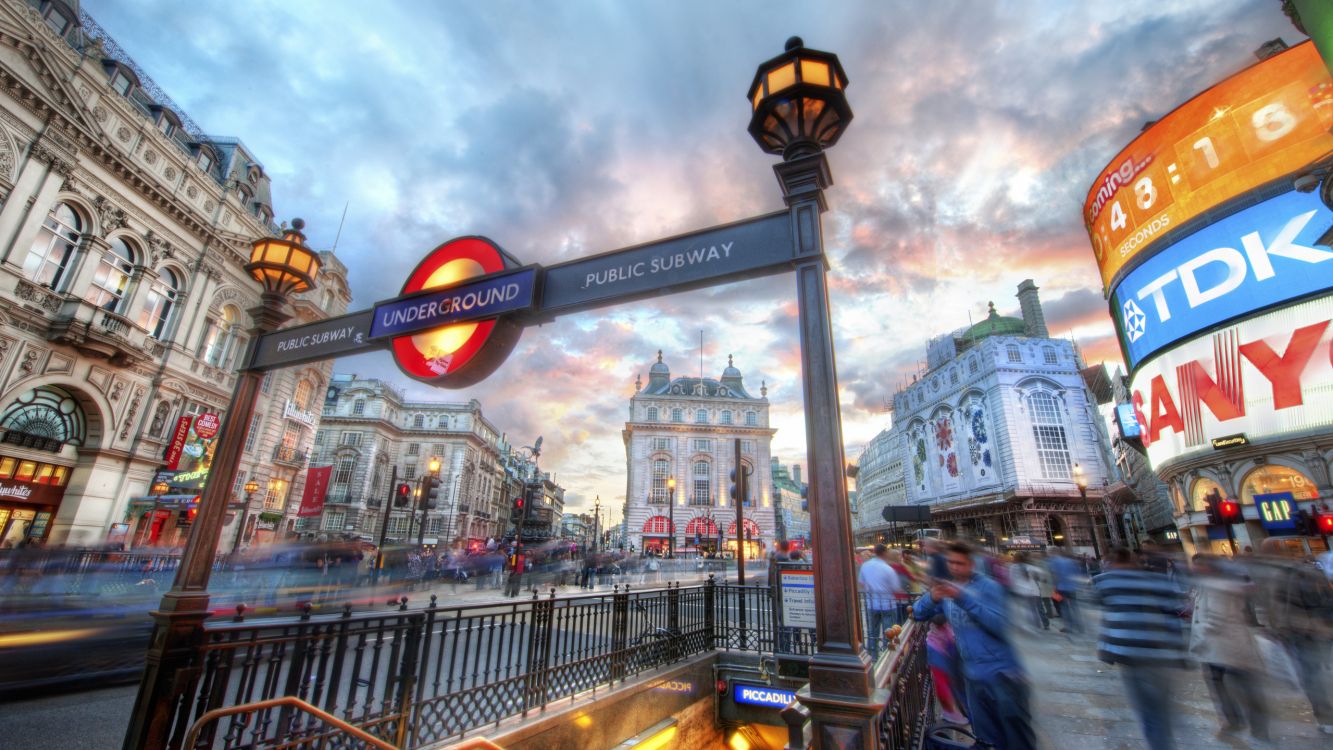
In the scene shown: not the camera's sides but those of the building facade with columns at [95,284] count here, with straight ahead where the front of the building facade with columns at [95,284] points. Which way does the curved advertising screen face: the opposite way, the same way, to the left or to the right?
the opposite way

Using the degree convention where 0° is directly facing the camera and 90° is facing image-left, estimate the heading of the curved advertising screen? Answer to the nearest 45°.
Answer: approximately 45°

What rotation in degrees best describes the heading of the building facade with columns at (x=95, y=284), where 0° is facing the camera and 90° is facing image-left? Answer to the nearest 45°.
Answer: approximately 315°

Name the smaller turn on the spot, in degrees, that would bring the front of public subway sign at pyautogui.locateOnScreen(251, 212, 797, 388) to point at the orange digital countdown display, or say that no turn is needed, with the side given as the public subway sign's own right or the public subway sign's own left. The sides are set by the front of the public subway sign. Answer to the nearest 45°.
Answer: approximately 135° to the public subway sign's own left

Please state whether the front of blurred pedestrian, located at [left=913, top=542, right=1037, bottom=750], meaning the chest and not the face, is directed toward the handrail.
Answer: yes

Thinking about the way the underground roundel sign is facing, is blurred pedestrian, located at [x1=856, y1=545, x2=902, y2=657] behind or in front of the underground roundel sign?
behind

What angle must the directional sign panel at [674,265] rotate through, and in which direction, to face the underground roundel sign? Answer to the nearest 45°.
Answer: approximately 90° to its right

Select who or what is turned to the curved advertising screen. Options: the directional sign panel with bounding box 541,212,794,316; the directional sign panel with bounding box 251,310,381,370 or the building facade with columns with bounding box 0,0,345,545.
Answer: the building facade with columns

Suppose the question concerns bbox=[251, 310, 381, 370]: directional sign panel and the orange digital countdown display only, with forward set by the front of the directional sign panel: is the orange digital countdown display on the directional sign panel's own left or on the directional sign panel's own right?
on the directional sign panel's own left

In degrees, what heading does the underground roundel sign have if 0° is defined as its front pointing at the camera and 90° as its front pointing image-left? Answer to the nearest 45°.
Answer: approximately 45°

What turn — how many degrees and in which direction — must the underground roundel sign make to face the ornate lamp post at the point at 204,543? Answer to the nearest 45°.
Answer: approximately 90° to its right

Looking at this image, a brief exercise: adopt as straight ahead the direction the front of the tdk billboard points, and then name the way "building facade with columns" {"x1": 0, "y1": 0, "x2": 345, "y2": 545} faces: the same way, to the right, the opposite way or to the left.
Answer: the opposite way
